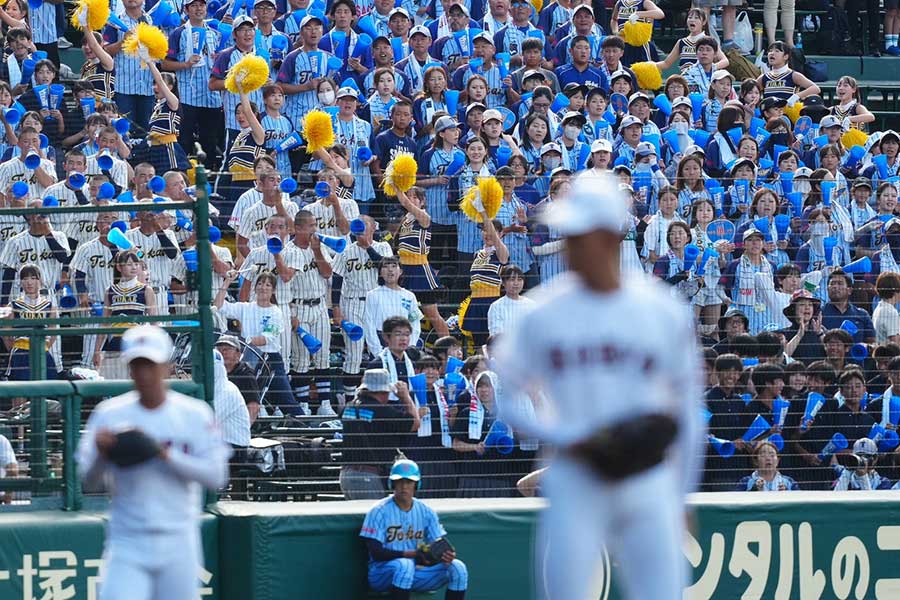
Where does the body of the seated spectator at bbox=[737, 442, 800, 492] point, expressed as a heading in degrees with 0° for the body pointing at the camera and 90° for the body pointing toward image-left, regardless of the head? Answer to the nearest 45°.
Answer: approximately 0°

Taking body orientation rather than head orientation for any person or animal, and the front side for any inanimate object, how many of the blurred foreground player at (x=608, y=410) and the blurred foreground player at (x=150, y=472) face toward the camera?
2

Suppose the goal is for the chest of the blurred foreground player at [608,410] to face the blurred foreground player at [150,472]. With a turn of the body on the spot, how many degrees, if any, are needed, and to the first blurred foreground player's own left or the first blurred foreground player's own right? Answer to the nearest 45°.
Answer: approximately 135° to the first blurred foreground player's own right

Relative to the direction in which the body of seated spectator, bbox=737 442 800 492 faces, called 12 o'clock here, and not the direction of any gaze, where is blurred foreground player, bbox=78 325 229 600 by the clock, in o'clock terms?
The blurred foreground player is roughly at 1 o'clock from the seated spectator.

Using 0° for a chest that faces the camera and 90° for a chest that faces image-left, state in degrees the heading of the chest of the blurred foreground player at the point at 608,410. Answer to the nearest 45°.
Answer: approximately 0°

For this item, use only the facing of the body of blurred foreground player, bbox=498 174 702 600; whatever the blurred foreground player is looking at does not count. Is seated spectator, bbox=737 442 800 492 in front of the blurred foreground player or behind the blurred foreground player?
behind

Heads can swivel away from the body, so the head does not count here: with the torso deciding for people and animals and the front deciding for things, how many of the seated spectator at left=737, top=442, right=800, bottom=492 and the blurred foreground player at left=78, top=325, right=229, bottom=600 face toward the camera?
2
